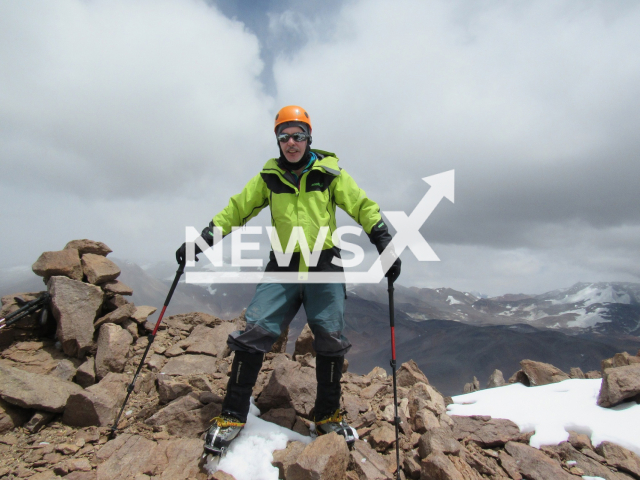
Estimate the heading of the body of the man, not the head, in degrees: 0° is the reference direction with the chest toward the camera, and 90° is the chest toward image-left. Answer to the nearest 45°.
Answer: approximately 0°

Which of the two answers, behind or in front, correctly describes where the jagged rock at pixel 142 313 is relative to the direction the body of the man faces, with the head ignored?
behind

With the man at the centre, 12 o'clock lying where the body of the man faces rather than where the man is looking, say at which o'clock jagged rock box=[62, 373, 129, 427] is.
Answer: The jagged rock is roughly at 4 o'clock from the man.

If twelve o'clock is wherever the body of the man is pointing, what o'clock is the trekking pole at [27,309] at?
The trekking pole is roughly at 4 o'clock from the man.

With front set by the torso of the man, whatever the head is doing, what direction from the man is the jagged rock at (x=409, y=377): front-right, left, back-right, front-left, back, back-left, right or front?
back-left

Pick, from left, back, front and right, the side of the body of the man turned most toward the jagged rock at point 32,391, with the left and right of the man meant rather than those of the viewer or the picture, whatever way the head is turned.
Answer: right

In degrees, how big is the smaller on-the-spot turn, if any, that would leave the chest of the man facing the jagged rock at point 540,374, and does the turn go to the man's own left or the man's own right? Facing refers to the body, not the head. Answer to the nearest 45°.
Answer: approximately 135° to the man's own left

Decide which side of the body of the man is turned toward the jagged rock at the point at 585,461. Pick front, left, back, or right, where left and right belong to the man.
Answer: left

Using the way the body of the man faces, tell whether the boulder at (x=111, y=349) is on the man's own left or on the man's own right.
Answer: on the man's own right

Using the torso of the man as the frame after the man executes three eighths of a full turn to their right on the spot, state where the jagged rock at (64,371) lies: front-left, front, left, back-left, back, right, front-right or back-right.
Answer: front
